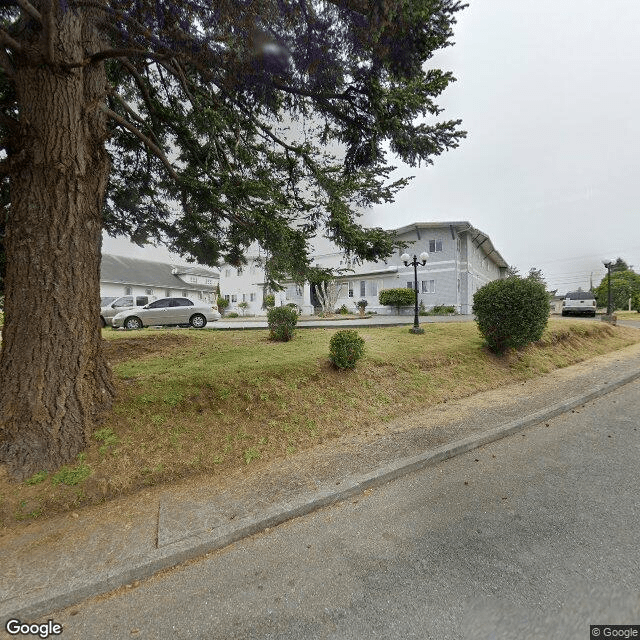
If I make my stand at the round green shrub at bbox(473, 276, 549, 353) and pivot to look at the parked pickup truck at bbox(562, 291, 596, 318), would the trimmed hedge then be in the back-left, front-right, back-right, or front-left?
front-left

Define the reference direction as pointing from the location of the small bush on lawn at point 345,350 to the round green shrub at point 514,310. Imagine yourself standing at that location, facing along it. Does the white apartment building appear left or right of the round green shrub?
left

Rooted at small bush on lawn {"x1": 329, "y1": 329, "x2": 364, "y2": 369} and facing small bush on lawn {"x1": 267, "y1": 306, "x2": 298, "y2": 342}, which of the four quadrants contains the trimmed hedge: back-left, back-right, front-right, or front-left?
front-right

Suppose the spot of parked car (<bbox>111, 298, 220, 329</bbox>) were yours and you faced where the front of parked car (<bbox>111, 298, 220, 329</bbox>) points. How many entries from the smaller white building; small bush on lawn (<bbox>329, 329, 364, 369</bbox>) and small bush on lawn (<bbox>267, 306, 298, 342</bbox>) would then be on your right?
1

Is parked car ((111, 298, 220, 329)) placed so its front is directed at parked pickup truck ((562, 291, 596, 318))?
no

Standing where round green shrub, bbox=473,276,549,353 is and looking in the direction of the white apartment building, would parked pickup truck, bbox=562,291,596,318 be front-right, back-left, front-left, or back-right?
front-right

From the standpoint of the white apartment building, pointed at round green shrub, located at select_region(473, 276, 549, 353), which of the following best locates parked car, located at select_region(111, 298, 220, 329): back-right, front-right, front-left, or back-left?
front-right
